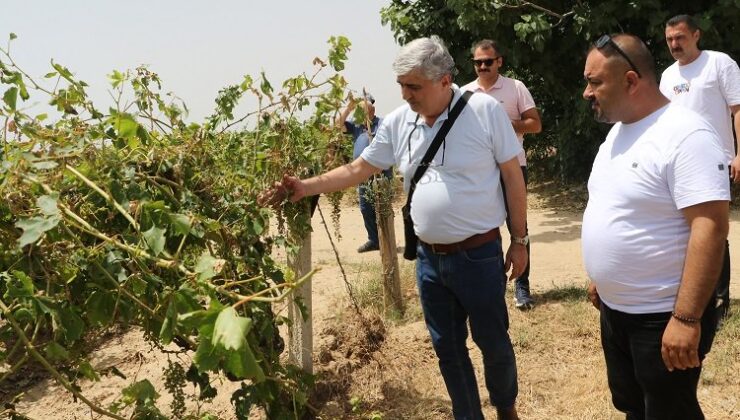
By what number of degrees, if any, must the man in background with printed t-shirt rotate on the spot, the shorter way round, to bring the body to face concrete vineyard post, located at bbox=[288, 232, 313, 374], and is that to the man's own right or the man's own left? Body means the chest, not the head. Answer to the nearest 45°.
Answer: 0° — they already face it

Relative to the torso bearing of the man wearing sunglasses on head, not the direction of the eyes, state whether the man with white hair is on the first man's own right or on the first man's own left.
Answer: on the first man's own right

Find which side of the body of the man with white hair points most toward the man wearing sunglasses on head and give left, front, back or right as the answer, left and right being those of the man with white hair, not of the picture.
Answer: left

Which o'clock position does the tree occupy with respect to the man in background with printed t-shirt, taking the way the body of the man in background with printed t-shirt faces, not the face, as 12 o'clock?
The tree is roughly at 4 o'clock from the man in background with printed t-shirt.

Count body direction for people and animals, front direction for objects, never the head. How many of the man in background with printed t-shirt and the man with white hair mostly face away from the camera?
0

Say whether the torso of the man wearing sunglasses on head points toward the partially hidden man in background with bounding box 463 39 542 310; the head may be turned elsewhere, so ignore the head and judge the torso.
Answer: no

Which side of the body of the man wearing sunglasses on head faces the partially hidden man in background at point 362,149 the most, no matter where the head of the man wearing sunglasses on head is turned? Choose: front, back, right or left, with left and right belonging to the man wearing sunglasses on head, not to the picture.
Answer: right

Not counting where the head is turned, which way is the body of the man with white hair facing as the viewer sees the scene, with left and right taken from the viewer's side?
facing the viewer and to the left of the viewer

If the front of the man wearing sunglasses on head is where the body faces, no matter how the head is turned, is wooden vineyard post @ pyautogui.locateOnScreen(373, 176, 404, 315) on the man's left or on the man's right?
on the man's right

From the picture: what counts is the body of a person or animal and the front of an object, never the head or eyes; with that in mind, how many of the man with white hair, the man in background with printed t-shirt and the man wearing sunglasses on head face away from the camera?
0

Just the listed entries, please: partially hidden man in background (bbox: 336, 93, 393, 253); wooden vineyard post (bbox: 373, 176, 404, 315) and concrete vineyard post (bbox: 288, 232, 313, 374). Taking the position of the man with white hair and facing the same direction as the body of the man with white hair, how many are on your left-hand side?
0

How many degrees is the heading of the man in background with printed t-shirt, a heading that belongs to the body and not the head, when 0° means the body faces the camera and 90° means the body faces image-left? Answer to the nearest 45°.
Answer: approximately 45°

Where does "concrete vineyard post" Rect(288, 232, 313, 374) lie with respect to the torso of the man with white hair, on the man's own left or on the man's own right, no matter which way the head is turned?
on the man's own right

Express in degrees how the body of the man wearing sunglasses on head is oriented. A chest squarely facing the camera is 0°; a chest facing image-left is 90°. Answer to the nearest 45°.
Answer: approximately 45°

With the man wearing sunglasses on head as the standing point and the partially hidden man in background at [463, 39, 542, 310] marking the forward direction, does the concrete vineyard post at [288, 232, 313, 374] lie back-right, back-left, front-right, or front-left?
front-left

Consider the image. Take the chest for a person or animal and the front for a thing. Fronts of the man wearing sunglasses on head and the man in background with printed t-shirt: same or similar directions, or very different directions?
same or similar directions

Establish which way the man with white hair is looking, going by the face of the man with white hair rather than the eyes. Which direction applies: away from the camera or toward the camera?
toward the camera

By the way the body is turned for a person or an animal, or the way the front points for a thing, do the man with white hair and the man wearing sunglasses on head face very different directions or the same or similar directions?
same or similar directions
